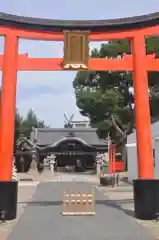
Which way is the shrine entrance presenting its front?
toward the camera
